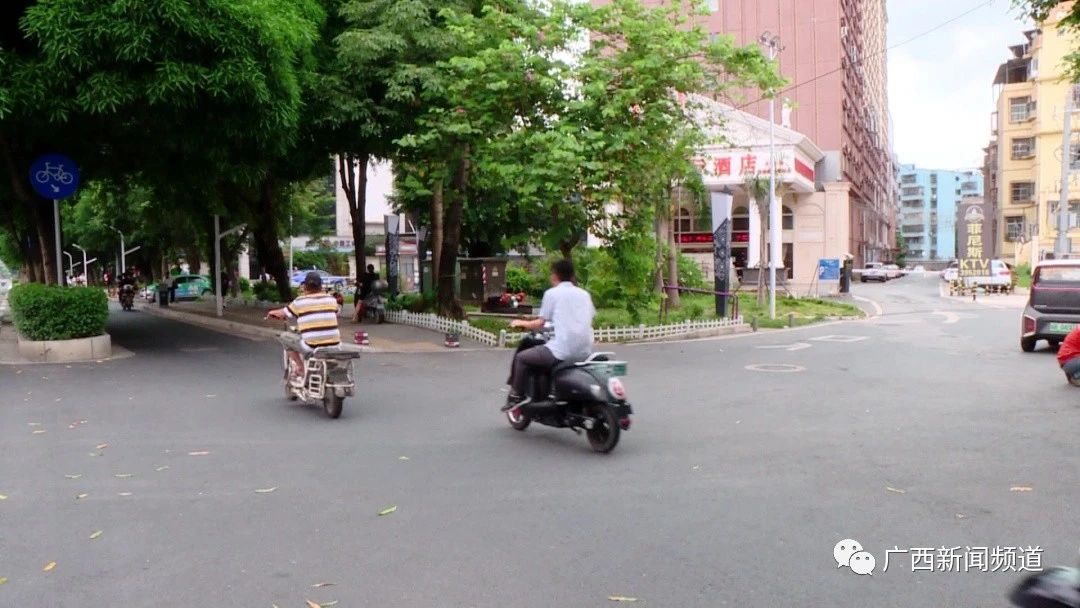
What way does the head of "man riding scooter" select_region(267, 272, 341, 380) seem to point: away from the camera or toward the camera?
away from the camera

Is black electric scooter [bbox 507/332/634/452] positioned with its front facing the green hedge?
yes

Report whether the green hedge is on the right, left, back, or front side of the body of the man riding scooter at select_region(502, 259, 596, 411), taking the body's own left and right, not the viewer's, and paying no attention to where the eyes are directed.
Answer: front

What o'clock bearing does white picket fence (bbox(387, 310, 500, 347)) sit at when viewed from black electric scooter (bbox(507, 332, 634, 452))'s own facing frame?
The white picket fence is roughly at 1 o'clock from the black electric scooter.

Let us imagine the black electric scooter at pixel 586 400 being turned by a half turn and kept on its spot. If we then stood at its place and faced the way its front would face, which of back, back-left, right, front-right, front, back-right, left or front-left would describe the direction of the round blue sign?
back

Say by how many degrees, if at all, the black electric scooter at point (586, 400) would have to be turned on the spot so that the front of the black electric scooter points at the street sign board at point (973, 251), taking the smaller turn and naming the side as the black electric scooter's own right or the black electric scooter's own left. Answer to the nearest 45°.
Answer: approximately 90° to the black electric scooter's own right

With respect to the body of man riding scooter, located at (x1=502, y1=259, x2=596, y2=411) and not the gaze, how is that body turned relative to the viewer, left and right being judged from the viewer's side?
facing away from the viewer and to the left of the viewer

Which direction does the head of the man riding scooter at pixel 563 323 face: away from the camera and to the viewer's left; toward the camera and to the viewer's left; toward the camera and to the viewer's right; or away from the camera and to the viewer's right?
away from the camera and to the viewer's left

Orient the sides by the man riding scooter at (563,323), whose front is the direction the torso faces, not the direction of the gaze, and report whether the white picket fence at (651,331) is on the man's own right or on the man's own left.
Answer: on the man's own right

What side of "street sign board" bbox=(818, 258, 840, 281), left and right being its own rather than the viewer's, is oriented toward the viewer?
front

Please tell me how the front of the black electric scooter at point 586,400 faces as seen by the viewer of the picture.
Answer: facing away from the viewer and to the left of the viewer

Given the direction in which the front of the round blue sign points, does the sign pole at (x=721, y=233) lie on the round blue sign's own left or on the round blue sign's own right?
on the round blue sign's own left

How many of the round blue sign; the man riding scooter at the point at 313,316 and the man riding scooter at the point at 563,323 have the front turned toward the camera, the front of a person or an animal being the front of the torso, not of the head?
1

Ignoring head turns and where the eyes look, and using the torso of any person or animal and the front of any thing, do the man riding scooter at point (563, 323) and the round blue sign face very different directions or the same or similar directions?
very different directions

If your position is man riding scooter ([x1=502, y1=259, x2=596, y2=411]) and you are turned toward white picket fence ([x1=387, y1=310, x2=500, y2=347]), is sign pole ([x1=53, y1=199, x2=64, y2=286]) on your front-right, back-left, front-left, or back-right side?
front-left
